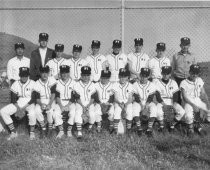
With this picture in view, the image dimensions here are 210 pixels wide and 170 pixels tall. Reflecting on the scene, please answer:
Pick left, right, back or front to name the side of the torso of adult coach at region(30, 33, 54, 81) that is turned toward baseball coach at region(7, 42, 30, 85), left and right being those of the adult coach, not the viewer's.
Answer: right

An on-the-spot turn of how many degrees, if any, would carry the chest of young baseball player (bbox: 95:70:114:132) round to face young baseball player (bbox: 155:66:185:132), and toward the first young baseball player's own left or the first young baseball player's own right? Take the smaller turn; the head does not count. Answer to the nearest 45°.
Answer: approximately 90° to the first young baseball player's own left

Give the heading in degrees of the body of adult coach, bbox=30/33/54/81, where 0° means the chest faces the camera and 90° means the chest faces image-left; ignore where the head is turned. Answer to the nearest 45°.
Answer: approximately 0°

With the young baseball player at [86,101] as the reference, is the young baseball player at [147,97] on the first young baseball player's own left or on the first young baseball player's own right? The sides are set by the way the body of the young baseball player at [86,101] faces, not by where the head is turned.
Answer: on the first young baseball player's own left

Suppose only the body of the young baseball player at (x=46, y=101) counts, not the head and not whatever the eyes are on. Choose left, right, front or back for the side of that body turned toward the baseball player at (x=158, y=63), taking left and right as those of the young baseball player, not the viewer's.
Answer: left

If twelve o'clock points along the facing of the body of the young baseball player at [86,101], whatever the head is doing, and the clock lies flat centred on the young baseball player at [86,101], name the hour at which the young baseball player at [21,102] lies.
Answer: the young baseball player at [21,102] is roughly at 3 o'clock from the young baseball player at [86,101].

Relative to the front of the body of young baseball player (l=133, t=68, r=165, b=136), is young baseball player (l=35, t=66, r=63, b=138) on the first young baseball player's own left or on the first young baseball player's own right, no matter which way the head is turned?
on the first young baseball player's own right

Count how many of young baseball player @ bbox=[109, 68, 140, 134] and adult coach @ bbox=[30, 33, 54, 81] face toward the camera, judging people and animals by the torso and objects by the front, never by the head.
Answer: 2

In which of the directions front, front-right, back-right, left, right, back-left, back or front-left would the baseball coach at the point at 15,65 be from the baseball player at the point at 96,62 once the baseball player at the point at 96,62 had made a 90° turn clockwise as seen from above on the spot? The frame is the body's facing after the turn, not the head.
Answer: front

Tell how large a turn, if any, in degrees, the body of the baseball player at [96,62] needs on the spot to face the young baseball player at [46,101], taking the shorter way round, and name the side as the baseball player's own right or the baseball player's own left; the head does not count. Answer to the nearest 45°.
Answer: approximately 45° to the baseball player's own right
